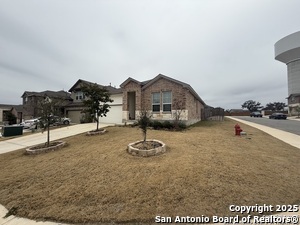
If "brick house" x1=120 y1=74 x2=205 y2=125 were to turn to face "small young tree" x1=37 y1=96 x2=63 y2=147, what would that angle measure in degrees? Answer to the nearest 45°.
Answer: approximately 45° to its right

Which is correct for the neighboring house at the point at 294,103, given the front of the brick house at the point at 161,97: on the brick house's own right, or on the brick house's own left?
on the brick house's own left

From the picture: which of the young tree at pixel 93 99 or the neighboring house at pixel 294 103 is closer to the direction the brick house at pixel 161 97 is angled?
the young tree

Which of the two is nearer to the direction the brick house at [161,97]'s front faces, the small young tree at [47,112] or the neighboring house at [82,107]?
the small young tree

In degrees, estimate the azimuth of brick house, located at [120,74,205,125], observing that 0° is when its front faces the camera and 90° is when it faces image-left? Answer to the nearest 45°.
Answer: approximately 0°

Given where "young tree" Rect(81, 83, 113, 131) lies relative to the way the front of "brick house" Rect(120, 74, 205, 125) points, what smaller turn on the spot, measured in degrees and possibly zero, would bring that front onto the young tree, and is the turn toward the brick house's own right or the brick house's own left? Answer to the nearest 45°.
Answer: approximately 45° to the brick house's own right

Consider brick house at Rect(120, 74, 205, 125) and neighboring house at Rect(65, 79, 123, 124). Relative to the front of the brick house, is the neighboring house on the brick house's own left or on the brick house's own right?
on the brick house's own right
